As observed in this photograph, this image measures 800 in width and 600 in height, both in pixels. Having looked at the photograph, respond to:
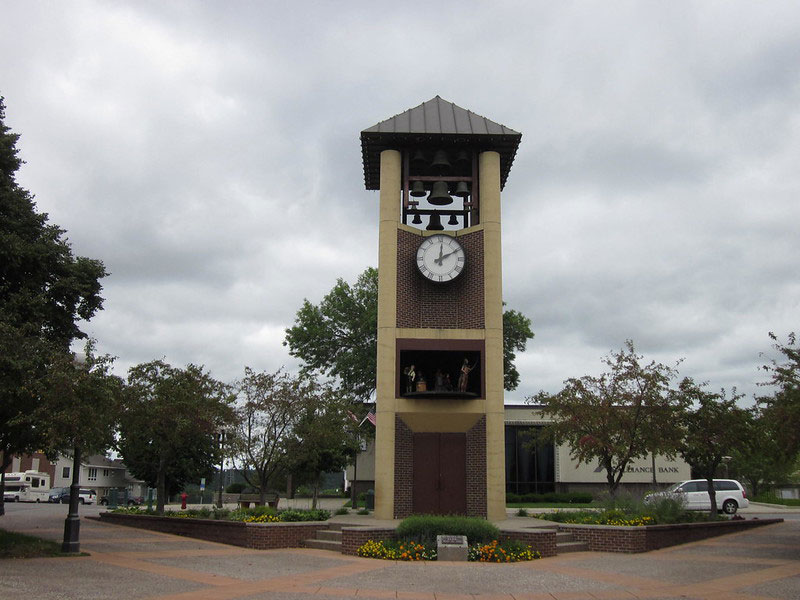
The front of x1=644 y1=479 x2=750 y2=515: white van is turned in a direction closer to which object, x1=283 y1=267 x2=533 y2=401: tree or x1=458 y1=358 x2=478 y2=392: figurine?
the tree

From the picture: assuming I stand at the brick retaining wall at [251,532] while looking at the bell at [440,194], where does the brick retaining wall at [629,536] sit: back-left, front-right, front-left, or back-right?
front-right

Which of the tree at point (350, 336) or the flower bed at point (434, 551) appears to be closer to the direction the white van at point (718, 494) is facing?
the tree

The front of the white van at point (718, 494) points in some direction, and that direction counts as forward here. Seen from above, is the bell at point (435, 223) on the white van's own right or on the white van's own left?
on the white van's own left

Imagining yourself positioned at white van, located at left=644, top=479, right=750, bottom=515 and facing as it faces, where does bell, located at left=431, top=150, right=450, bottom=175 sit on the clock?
The bell is roughly at 10 o'clock from the white van.

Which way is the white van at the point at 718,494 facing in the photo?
to the viewer's left

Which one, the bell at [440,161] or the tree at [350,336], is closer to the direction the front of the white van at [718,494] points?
the tree

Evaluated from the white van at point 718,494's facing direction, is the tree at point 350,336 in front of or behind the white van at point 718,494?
in front

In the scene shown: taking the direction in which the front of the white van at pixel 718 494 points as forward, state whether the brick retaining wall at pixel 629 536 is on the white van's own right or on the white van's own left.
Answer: on the white van's own left

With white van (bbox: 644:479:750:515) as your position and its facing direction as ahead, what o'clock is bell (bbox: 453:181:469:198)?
The bell is roughly at 10 o'clock from the white van.
